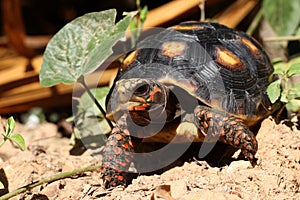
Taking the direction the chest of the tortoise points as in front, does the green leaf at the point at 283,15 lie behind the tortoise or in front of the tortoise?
behind

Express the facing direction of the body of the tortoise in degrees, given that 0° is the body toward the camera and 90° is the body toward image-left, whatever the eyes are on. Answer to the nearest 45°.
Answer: approximately 45°

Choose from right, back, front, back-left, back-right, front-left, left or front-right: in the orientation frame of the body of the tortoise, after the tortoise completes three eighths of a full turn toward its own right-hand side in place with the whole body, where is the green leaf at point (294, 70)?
right

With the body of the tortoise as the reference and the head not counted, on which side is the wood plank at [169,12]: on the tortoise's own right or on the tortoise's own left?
on the tortoise's own right

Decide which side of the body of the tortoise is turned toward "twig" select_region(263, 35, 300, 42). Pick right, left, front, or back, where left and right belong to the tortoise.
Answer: back

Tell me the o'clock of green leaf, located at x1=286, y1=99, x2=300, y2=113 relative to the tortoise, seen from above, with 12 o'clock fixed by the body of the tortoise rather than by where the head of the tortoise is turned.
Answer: The green leaf is roughly at 7 o'clock from the tortoise.

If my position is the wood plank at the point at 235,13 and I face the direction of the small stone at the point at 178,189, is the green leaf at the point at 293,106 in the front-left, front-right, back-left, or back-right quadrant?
front-left

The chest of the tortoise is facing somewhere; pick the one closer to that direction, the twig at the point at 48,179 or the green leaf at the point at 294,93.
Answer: the twig

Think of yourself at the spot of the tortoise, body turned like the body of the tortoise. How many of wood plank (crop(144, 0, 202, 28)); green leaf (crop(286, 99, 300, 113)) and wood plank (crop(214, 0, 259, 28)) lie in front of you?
0

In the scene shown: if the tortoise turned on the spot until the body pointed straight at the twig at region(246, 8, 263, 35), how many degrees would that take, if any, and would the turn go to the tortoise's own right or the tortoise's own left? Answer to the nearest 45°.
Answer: approximately 135° to the tortoise's own right
